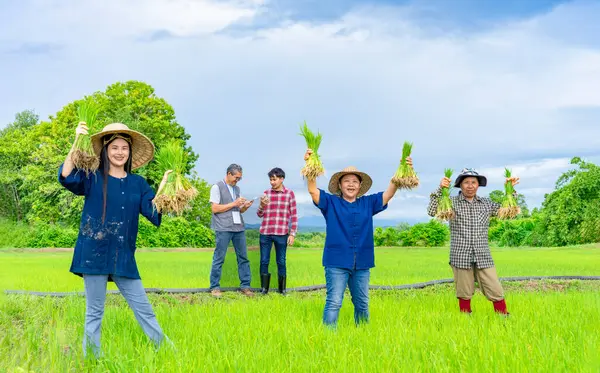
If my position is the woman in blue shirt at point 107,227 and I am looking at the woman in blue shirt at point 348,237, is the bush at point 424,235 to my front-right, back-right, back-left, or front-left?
front-left

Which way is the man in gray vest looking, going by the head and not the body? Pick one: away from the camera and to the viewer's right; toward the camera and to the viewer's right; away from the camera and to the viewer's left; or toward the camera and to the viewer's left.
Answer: toward the camera and to the viewer's right

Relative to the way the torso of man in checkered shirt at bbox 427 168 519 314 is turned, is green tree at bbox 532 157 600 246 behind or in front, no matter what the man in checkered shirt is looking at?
behind

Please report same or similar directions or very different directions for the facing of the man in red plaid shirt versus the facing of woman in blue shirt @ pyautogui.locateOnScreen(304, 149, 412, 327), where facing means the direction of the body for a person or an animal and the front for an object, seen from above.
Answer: same or similar directions

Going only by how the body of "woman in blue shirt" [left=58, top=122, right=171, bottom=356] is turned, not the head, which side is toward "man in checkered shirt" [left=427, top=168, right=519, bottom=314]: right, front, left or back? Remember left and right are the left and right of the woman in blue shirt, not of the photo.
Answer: left

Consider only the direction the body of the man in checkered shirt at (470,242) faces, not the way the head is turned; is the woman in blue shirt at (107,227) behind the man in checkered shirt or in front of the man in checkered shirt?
in front

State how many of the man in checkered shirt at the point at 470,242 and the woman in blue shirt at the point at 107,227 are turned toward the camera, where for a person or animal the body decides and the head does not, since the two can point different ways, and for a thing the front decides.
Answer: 2

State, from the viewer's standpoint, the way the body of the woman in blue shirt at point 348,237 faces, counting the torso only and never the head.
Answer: toward the camera

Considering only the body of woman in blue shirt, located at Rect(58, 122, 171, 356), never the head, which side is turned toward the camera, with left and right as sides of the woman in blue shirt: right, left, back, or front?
front

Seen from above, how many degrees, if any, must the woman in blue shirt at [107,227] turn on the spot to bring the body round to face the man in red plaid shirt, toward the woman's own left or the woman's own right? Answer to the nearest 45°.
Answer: approximately 135° to the woman's own left

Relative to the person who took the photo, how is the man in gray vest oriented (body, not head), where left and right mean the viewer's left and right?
facing the viewer and to the right of the viewer

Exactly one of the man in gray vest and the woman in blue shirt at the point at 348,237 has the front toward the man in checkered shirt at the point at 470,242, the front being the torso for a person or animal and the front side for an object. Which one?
the man in gray vest

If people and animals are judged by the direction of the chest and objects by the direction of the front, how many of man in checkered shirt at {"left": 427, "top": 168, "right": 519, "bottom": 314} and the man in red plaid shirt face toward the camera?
2

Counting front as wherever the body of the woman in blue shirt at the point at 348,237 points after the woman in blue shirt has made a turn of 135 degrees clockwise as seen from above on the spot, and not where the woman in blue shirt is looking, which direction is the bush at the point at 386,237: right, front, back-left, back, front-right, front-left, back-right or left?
front-right
